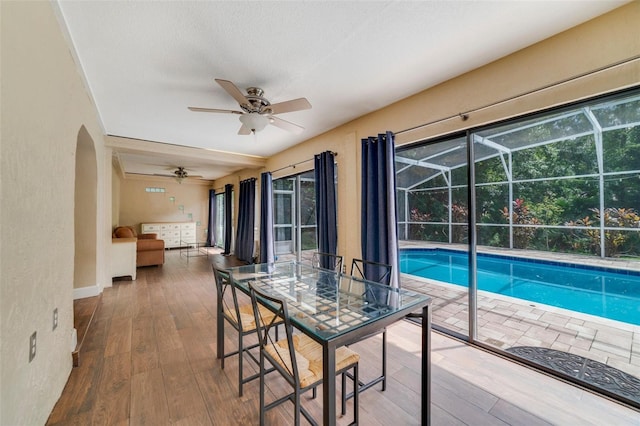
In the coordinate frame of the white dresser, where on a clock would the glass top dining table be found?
The glass top dining table is roughly at 12 o'clock from the white dresser.

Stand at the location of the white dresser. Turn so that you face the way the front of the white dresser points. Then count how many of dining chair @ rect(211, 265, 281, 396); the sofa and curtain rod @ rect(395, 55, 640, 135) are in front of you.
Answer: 3

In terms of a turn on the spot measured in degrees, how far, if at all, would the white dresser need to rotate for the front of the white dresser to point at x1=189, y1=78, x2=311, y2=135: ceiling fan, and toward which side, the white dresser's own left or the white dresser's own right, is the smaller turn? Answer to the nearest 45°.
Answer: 0° — it already faces it

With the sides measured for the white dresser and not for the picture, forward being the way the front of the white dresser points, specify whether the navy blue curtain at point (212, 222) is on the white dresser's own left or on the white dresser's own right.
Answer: on the white dresser's own left

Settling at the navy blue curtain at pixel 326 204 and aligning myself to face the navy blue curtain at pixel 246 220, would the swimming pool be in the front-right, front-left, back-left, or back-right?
back-right

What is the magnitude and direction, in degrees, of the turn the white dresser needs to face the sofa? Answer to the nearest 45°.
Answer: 0° — it already faces it

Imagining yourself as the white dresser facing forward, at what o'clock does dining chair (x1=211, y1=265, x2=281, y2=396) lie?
The dining chair is roughly at 12 o'clock from the white dresser.

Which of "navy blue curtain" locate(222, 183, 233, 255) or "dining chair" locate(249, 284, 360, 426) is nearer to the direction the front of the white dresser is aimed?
the dining chair

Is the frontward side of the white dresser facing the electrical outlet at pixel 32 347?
yes

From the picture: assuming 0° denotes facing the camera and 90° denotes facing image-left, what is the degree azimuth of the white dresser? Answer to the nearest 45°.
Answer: approximately 0°

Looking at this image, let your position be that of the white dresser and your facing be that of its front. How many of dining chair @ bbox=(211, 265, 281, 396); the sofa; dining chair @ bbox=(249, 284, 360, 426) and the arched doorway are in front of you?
4

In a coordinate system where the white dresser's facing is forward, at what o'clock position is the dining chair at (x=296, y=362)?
The dining chair is roughly at 12 o'clock from the white dresser.
